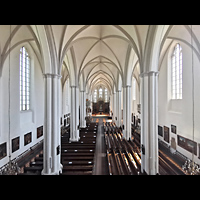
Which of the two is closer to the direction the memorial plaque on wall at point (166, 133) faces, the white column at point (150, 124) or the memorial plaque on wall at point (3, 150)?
the memorial plaque on wall

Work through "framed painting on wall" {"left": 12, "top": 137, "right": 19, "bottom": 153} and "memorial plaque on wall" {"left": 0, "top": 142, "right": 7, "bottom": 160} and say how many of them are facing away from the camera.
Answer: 0

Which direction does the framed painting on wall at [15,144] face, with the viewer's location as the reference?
facing the viewer and to the right of the viewer

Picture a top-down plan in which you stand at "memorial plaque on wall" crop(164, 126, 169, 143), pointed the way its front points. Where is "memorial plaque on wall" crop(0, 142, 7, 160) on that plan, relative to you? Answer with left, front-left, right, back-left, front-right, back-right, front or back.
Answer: front

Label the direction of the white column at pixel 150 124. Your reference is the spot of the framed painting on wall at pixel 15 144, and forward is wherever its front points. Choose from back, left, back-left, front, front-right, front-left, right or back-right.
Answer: front

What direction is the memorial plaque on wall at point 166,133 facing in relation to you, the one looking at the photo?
facing the viewer and to the left of the viewer

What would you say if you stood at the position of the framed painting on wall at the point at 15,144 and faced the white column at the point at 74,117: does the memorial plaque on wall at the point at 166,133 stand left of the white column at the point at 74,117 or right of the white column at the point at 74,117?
right

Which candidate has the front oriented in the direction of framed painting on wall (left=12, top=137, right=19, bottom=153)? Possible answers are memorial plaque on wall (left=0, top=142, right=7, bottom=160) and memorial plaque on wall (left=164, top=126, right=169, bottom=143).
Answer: memorial plaque on wall (left=164, top=126, right=169, bottom=143)

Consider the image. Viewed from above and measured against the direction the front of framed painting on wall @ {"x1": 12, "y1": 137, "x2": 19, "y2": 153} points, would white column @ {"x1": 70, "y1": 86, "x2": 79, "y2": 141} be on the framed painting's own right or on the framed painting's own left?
on the framed painting's own left

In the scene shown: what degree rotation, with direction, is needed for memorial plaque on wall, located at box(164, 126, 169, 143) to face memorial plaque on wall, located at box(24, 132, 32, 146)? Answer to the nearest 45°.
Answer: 0° — it already faces it

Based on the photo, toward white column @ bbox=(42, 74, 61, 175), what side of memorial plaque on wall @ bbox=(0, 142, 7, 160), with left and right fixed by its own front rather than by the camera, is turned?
front

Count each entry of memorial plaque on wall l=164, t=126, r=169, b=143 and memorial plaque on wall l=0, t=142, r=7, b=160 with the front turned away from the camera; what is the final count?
0
